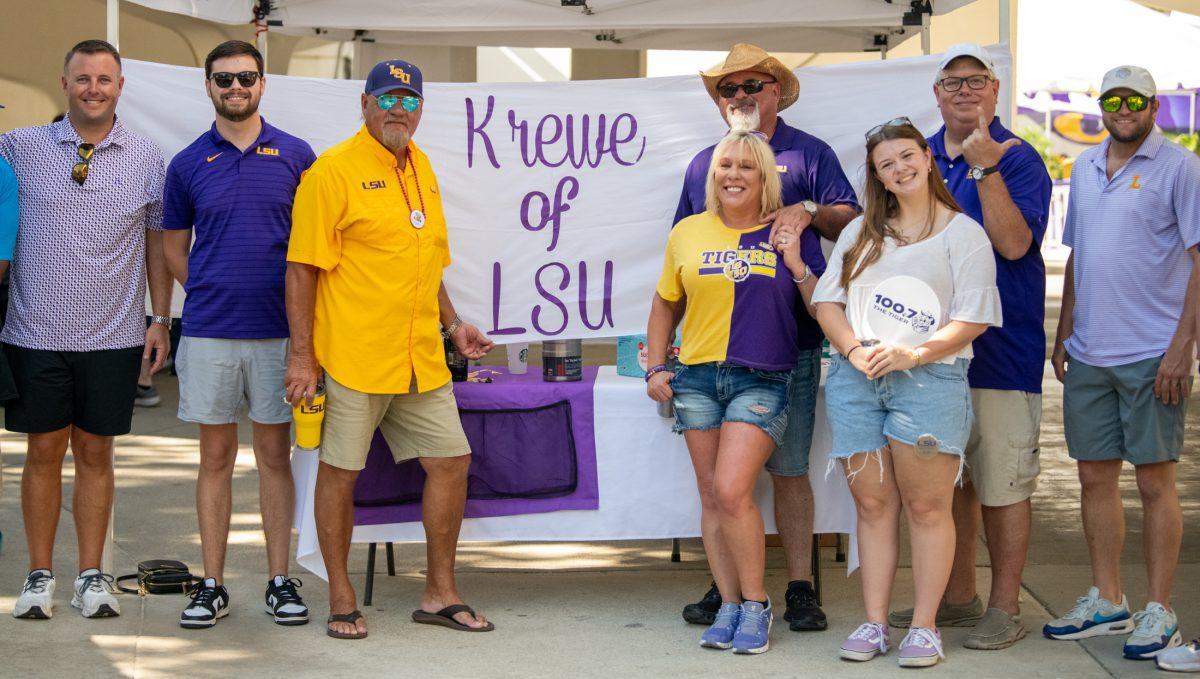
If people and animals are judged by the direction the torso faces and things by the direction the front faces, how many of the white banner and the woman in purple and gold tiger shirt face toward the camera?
2

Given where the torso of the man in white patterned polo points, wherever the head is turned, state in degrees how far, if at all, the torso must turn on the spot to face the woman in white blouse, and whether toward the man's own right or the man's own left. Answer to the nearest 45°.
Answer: approximately 45° to the man's own left

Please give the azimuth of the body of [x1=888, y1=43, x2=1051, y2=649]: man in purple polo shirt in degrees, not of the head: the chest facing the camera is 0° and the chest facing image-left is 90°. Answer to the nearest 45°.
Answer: approximately 45°

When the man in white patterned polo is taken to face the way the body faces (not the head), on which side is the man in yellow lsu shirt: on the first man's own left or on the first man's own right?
on the first man's own left

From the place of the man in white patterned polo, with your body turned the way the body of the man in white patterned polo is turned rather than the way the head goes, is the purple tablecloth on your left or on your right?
on your left

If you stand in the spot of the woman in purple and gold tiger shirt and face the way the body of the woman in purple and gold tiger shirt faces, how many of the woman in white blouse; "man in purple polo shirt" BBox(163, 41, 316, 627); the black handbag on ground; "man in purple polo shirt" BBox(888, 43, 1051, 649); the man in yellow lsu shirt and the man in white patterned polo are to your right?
4

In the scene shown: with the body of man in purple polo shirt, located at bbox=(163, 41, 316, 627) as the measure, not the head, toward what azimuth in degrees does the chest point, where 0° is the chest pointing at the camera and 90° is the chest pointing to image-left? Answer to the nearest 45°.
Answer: approximately 0°

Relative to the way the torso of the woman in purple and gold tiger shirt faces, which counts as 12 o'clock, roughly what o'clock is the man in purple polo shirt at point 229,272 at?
The man in purple polo shirt is roughly at 3 o'clock from the woman in purple and gold tiger shirt.
